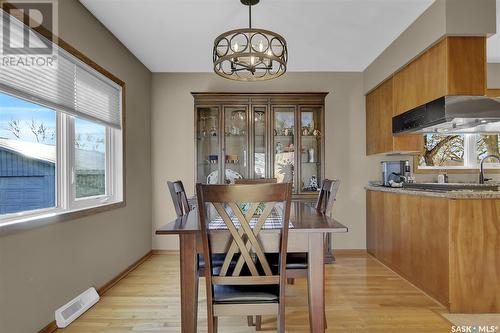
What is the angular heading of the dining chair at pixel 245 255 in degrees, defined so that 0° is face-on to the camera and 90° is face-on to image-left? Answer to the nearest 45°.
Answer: approximately 180°

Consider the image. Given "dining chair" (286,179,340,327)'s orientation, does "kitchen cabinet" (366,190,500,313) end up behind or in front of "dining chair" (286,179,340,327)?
behind

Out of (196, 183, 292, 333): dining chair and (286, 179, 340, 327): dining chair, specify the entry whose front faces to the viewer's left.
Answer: (286, 179, 340, 327): dining chair

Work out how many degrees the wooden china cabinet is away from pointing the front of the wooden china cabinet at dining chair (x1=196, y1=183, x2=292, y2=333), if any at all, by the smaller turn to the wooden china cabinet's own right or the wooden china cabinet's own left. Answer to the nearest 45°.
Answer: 0° — it already faces it

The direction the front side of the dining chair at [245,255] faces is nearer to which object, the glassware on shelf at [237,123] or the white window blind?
the glassware on shelf

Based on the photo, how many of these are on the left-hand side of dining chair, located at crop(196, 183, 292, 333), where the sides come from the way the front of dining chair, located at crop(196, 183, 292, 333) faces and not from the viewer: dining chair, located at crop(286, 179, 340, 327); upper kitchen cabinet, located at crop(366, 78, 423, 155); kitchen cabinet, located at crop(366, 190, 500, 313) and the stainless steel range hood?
0

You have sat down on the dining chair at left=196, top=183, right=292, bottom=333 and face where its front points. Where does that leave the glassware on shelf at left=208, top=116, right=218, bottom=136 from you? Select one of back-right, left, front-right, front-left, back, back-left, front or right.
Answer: front

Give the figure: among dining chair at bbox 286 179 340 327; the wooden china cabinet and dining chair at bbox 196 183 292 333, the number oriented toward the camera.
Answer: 1

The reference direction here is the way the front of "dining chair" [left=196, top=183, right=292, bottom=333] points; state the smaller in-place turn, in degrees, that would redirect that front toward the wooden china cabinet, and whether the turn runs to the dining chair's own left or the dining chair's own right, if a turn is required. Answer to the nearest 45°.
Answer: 0° — it already faces it

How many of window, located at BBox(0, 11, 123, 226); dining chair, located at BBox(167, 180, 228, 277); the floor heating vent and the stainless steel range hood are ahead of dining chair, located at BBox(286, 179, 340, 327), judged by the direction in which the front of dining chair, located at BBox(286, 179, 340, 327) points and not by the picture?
3

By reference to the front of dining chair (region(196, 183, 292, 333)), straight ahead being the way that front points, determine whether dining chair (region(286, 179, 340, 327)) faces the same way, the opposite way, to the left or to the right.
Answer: to the left

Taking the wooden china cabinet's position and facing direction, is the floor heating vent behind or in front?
in front

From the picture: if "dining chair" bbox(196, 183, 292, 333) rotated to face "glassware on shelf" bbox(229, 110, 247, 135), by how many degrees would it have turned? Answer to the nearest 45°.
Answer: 0° — it already faces it

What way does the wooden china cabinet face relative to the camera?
toward the camera

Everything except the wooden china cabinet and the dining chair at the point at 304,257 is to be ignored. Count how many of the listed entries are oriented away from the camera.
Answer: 0

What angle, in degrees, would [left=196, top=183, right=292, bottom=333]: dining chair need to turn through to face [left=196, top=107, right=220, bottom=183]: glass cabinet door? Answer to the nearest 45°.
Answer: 0° — it already faces it

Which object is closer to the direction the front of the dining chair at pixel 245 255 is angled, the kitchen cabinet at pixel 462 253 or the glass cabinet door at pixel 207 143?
the glass cabinet door

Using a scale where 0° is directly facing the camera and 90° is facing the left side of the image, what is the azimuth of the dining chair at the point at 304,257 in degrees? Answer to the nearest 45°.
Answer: approximately 90°

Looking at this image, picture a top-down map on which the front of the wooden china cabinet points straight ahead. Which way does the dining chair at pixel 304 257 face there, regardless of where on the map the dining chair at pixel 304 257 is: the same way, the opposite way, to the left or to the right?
to the right
